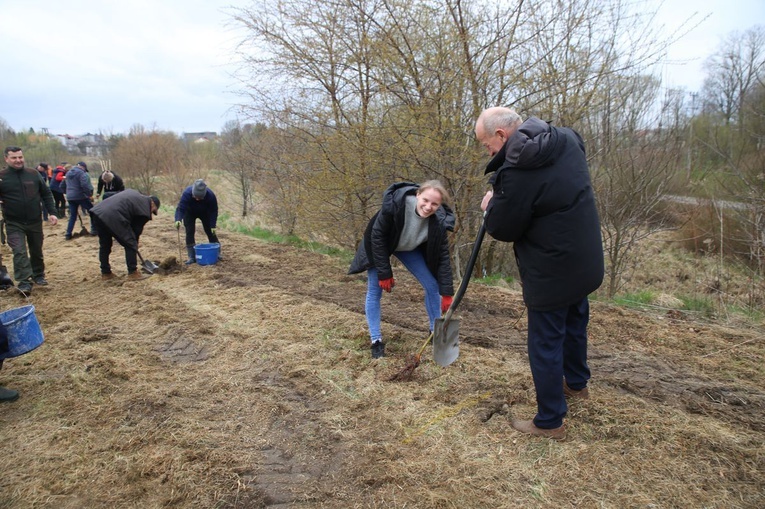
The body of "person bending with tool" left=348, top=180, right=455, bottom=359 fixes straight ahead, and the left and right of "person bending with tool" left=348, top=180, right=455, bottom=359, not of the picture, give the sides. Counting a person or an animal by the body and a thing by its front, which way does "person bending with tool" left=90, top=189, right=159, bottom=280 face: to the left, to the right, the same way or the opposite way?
to the left

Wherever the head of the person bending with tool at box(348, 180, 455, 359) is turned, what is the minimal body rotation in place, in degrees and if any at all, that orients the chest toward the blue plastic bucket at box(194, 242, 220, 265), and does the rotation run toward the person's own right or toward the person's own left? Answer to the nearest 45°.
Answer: approximately 180°

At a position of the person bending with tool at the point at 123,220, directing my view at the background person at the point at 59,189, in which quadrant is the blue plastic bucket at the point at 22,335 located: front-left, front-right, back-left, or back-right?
back-left

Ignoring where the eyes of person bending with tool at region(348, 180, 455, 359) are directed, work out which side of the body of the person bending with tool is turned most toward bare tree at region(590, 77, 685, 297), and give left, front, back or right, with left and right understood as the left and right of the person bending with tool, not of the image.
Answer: left

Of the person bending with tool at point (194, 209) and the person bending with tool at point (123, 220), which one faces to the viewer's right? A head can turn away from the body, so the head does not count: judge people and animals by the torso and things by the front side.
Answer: the person bending with tool at point (123, 220)

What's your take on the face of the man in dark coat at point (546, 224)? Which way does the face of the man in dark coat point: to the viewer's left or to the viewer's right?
to the viewer's left

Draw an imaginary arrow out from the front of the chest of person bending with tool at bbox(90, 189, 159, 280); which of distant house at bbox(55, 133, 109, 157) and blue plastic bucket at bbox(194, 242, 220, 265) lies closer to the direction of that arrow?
the blue plastic bucket

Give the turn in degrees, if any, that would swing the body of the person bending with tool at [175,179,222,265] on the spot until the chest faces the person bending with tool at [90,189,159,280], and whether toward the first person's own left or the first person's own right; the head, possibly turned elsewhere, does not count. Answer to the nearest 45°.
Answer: approximately 45° to the first person's own right

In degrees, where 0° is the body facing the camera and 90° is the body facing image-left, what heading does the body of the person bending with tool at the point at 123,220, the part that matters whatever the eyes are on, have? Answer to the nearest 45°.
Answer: approximately 270°

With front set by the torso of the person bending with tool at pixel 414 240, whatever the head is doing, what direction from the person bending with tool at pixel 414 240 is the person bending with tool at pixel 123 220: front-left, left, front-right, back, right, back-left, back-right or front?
back

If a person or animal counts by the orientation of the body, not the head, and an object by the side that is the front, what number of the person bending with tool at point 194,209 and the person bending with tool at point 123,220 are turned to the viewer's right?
1

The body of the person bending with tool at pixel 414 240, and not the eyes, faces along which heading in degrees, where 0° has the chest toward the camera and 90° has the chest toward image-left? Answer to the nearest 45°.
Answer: approximately 315°

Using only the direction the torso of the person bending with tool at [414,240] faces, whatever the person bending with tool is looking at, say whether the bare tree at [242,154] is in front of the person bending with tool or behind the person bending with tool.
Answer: behind

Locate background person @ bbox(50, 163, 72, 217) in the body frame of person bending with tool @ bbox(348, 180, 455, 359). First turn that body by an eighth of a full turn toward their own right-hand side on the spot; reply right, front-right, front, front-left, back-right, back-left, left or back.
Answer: back-right
